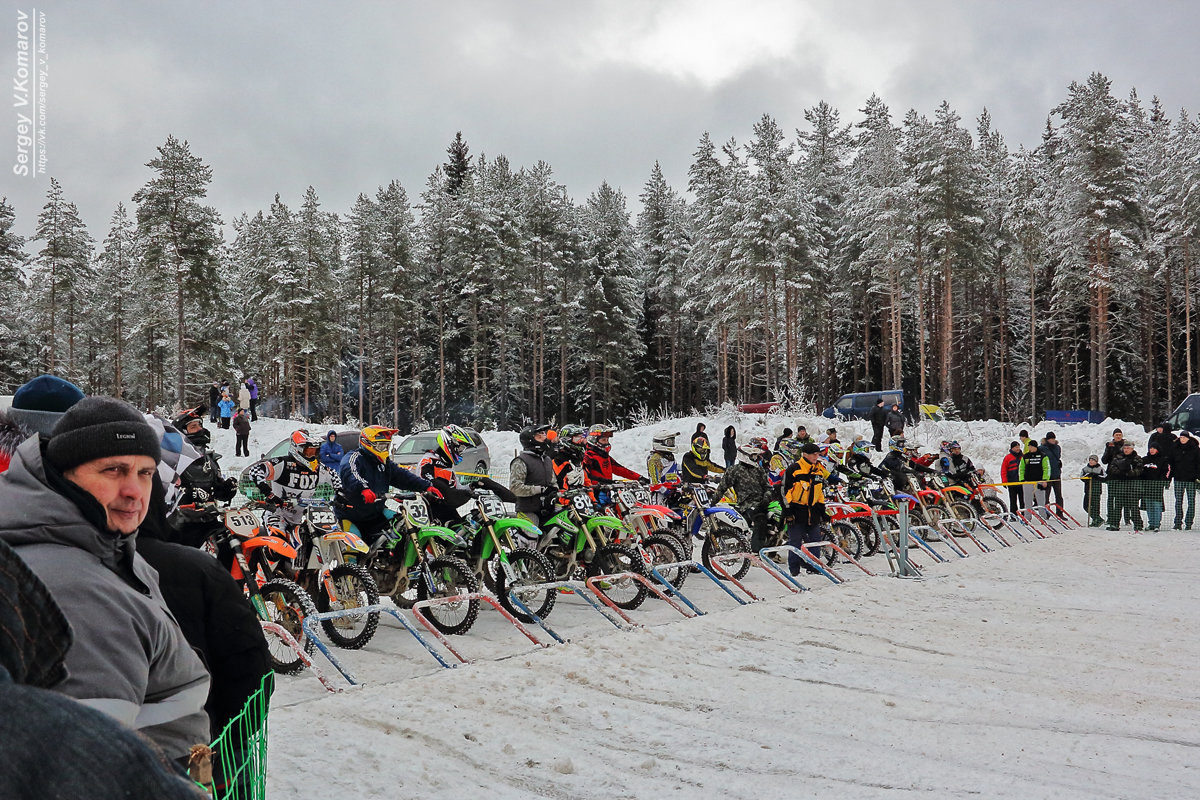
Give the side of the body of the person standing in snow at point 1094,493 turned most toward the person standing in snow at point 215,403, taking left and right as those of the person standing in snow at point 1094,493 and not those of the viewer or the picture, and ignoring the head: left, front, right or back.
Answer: right

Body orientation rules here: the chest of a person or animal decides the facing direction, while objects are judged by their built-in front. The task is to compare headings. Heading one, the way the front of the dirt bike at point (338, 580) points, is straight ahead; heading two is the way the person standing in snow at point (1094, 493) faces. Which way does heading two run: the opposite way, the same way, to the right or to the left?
to the right

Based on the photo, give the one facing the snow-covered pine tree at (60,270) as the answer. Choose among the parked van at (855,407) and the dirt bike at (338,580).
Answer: the parked van

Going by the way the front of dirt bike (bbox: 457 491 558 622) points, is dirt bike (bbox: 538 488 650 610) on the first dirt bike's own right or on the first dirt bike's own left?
on the first dirt bike's own left

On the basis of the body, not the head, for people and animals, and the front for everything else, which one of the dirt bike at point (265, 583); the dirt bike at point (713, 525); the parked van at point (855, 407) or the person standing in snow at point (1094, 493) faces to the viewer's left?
the parked van

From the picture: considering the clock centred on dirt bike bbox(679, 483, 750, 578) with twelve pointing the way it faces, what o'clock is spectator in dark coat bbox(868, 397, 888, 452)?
The spectator in dark coat is roughly at 8 o'clock from the dirt bike.

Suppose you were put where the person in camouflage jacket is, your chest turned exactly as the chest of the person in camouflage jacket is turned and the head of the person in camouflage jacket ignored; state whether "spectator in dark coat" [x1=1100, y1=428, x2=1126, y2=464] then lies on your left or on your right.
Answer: on your left
